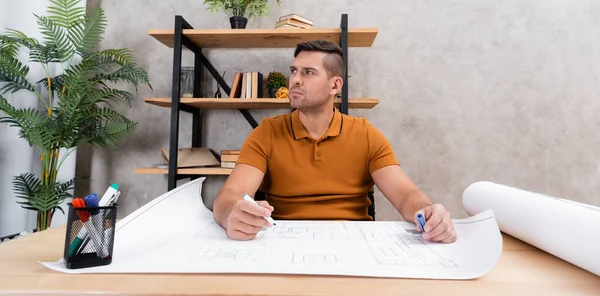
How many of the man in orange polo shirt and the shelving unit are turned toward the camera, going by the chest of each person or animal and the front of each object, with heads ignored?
2

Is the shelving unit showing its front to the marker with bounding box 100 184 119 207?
yes

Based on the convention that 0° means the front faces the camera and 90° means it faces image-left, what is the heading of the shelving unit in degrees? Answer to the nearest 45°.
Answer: approximately 0°

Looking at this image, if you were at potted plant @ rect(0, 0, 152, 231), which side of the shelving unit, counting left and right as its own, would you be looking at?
right

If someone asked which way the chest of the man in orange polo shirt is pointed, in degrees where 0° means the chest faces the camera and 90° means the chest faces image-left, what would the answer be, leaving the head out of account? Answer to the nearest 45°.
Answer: approximately 0°

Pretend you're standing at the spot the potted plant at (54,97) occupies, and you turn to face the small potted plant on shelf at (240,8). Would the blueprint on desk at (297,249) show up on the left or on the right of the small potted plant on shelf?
right

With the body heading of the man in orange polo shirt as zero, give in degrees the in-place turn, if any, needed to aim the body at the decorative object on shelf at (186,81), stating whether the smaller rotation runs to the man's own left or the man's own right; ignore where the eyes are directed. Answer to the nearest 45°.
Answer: approximately 135° to the man's own right

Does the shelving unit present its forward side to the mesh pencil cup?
yes
